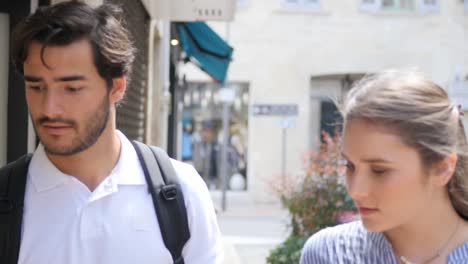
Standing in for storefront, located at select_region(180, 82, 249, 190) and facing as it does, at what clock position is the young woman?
The young woman is roughly at 12 o'clock from the storefront.

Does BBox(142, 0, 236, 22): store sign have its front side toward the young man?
yes

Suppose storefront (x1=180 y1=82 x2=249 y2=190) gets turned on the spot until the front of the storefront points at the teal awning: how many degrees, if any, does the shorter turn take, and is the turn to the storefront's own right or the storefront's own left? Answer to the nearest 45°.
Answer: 0° — it already faces it

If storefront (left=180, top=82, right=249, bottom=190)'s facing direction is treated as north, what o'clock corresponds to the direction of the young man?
The young man is roughly at 12 o'clock from the storefront.

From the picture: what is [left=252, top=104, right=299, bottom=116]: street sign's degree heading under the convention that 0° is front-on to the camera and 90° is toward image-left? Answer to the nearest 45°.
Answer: approximately 0°

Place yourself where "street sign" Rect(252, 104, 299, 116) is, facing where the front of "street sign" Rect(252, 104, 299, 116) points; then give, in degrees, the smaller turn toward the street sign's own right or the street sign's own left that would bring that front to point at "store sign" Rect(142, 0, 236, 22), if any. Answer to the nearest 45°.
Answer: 0° — it already faces it

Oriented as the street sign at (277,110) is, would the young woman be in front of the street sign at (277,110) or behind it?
in front

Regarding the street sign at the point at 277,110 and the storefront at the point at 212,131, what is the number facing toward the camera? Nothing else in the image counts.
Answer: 2

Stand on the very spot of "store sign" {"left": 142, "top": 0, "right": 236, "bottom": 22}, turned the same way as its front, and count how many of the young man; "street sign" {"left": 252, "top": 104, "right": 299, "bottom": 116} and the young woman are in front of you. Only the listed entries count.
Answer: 2

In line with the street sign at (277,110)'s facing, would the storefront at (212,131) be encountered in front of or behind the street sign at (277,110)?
behind
